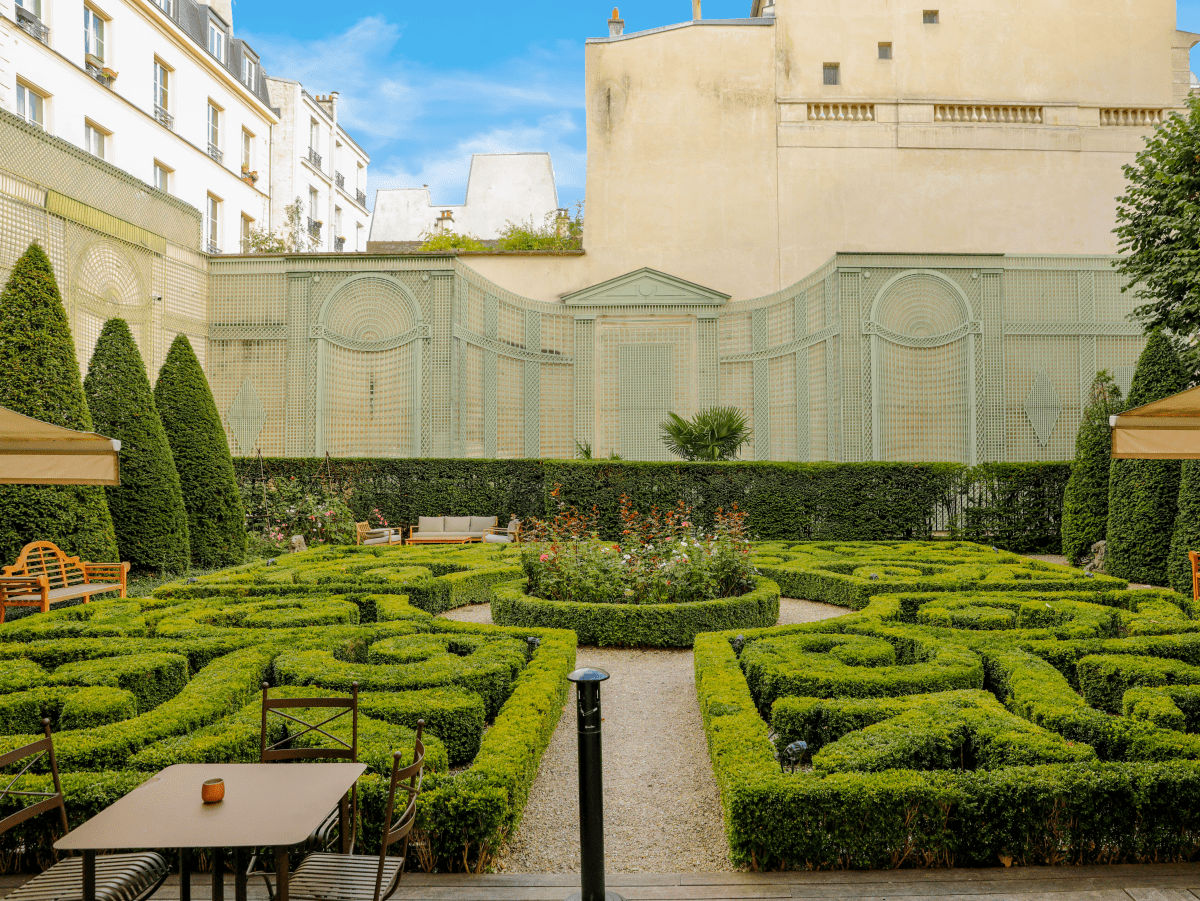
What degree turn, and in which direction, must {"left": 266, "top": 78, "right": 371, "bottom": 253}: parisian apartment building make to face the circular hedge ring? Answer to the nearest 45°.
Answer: approximately 45° to its right

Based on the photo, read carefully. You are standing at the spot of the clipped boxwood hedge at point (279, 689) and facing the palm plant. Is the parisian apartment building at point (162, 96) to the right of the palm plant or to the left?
left

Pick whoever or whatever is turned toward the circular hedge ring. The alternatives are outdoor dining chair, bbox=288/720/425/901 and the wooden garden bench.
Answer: the wooden garden bench

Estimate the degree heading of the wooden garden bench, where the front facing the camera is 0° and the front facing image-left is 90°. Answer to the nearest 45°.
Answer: approximately 315°

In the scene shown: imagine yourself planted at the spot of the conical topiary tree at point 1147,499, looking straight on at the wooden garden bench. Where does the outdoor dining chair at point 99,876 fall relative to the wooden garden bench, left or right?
left

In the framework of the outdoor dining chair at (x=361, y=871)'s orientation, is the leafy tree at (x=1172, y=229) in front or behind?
behind

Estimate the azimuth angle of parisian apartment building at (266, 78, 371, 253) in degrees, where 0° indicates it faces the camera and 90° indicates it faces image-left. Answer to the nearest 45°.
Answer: approximately 315°

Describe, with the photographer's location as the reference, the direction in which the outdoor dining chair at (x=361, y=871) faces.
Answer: facing to the left of the viewer

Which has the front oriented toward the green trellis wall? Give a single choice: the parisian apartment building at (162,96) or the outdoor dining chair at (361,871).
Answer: the parisian apartment building

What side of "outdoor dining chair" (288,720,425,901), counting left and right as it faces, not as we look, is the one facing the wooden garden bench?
right

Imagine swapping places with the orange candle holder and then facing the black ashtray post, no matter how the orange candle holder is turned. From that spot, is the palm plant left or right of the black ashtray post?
left

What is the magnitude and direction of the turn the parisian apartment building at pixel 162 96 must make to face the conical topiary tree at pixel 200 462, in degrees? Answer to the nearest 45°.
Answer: approximately 45° to its right

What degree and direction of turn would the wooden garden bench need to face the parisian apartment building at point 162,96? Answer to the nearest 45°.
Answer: approximately 135° to its left
